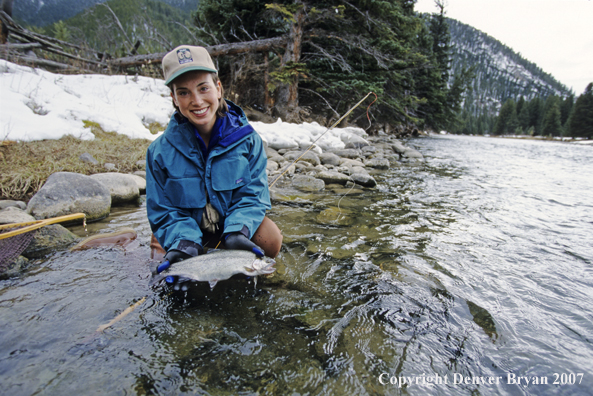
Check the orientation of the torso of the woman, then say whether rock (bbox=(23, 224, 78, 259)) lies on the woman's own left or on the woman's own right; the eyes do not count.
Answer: on the woman's own right

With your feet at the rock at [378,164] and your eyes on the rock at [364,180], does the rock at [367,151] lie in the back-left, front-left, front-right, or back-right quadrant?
back-right

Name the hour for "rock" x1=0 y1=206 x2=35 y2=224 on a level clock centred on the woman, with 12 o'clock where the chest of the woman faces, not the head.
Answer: The rock is roughly at 4 o'clock from the woman.

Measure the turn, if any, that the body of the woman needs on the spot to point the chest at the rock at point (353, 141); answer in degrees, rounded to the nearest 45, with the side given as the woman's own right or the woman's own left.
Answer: approximately 135° to the woman's own left

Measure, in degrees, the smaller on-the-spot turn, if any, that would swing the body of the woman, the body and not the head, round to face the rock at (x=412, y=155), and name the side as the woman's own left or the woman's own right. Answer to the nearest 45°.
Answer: approximately 135° to the woman's own left

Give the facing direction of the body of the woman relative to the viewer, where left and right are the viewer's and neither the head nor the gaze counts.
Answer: facing the viewer

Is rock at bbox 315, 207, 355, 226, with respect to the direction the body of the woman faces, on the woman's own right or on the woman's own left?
on the woman's own left
